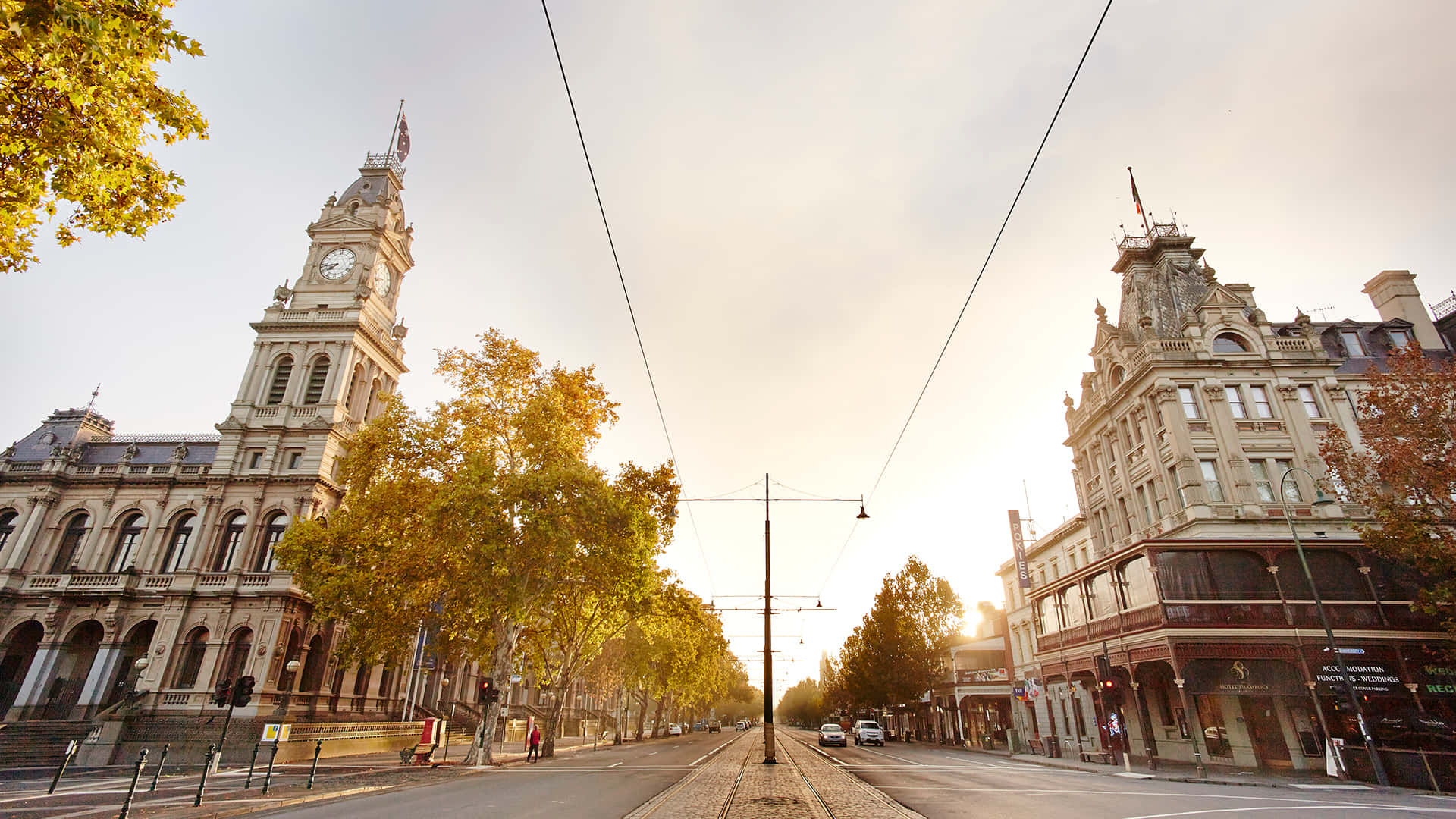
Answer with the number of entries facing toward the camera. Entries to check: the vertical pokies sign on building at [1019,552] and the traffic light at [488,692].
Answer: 2

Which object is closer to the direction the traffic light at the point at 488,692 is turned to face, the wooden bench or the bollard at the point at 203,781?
the bollard

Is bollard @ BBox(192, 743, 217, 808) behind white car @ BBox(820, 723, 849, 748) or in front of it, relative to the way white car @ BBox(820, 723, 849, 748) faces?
in front

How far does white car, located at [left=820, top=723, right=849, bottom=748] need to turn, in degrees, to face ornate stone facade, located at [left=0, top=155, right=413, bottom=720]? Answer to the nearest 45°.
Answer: approximately 45° to its right

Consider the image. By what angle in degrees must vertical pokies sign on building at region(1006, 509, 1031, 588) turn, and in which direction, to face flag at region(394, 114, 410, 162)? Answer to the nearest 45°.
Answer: approximately 45° to its right

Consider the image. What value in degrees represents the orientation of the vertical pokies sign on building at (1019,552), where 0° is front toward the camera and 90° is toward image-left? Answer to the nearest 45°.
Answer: approximately 0°

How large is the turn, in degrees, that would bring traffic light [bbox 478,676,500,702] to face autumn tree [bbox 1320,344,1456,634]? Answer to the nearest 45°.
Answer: approximately 45° to its left

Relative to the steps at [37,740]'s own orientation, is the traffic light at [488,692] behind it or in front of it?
in front

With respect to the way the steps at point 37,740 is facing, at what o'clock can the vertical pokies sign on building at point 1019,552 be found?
The vertical pokies sign on building is roughly at 10 o'clock from the steps.
